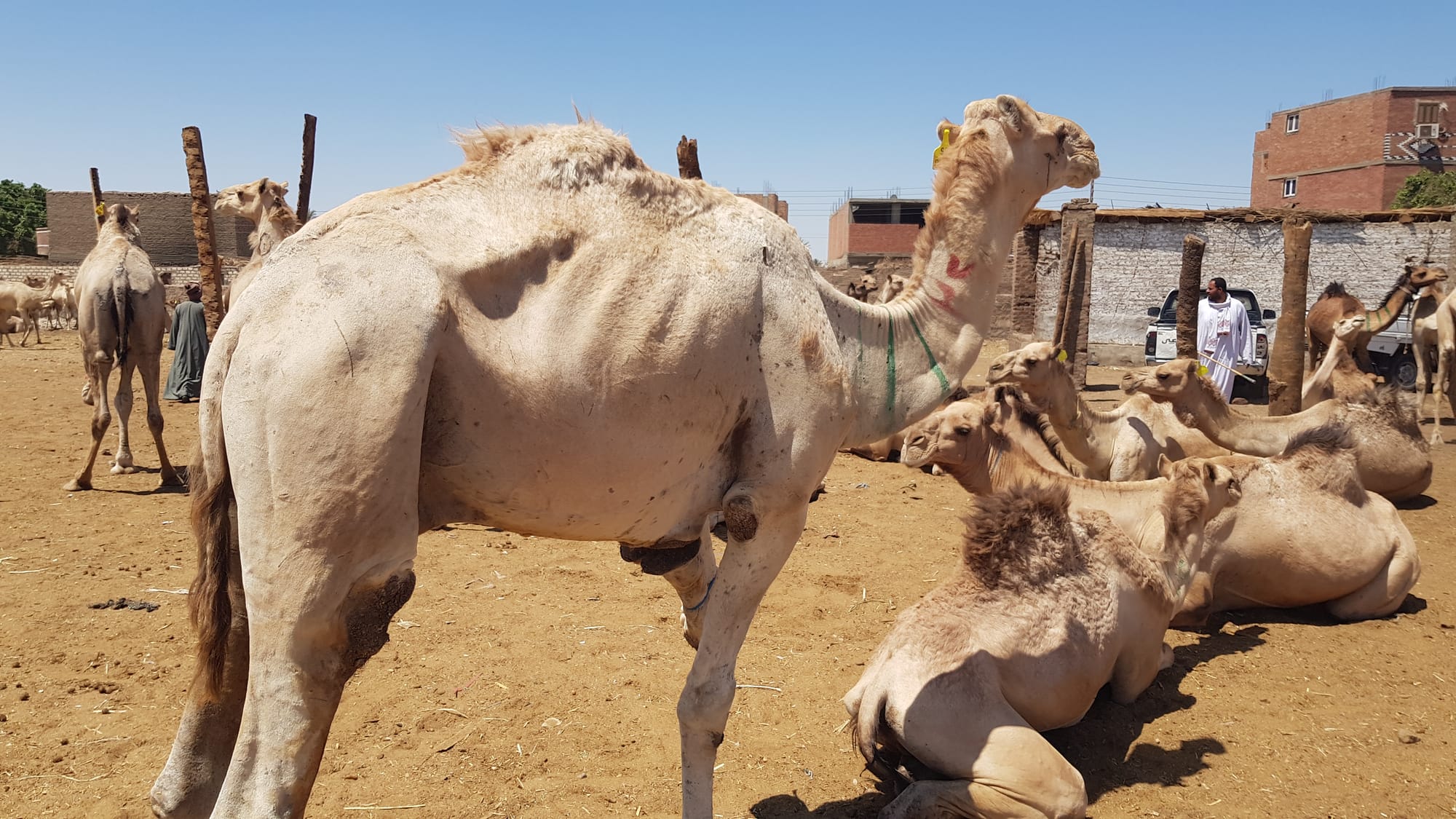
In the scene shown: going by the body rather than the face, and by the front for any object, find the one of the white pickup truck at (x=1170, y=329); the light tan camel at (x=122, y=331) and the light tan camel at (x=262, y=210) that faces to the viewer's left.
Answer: the light tan camel at (x=262, y=210)

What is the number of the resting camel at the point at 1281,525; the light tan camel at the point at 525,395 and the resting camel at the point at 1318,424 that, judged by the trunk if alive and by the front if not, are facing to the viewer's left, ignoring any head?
2

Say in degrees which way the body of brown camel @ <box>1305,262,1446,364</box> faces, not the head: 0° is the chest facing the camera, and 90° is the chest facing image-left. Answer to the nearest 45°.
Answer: approximately 270°

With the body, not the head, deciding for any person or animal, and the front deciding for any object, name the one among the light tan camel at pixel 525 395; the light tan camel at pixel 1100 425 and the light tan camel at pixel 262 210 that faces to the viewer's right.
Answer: the light tan camel at pixel 525 395

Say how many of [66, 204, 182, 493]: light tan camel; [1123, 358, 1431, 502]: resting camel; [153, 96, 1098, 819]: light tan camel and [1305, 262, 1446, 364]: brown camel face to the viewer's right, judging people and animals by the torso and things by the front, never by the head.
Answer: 2

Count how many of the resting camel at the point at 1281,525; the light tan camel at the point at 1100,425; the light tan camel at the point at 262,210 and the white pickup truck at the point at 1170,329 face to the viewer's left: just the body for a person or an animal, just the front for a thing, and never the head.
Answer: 3

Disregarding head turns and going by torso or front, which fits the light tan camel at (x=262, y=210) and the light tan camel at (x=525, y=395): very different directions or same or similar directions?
very different directions

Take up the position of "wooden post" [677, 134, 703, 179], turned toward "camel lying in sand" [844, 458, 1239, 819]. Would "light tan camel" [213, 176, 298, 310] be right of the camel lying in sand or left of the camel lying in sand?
right

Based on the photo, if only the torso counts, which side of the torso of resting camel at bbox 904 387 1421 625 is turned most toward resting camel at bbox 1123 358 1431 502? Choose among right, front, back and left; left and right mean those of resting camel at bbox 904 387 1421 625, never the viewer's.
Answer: right

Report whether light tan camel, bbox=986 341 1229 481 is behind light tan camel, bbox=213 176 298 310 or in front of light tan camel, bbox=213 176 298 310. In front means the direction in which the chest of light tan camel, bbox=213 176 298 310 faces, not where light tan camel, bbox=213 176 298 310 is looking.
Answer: behind

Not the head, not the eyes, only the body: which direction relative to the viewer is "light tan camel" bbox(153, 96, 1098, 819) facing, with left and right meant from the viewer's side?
facing to the right of the viewer

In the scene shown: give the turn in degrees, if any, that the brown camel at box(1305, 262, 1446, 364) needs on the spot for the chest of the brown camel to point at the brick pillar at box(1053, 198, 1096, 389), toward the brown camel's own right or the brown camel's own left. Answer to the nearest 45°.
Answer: approximately 180°

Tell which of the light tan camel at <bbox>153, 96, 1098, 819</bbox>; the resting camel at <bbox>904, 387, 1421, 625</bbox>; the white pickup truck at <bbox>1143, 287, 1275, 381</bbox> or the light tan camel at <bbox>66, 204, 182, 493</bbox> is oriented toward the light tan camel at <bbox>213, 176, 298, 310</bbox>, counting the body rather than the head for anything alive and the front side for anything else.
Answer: the resting camel

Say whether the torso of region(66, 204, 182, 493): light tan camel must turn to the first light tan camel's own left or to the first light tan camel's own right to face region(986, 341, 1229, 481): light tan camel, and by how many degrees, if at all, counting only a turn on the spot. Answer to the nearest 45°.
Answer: approximately 135° to the first light tan camel's own right
